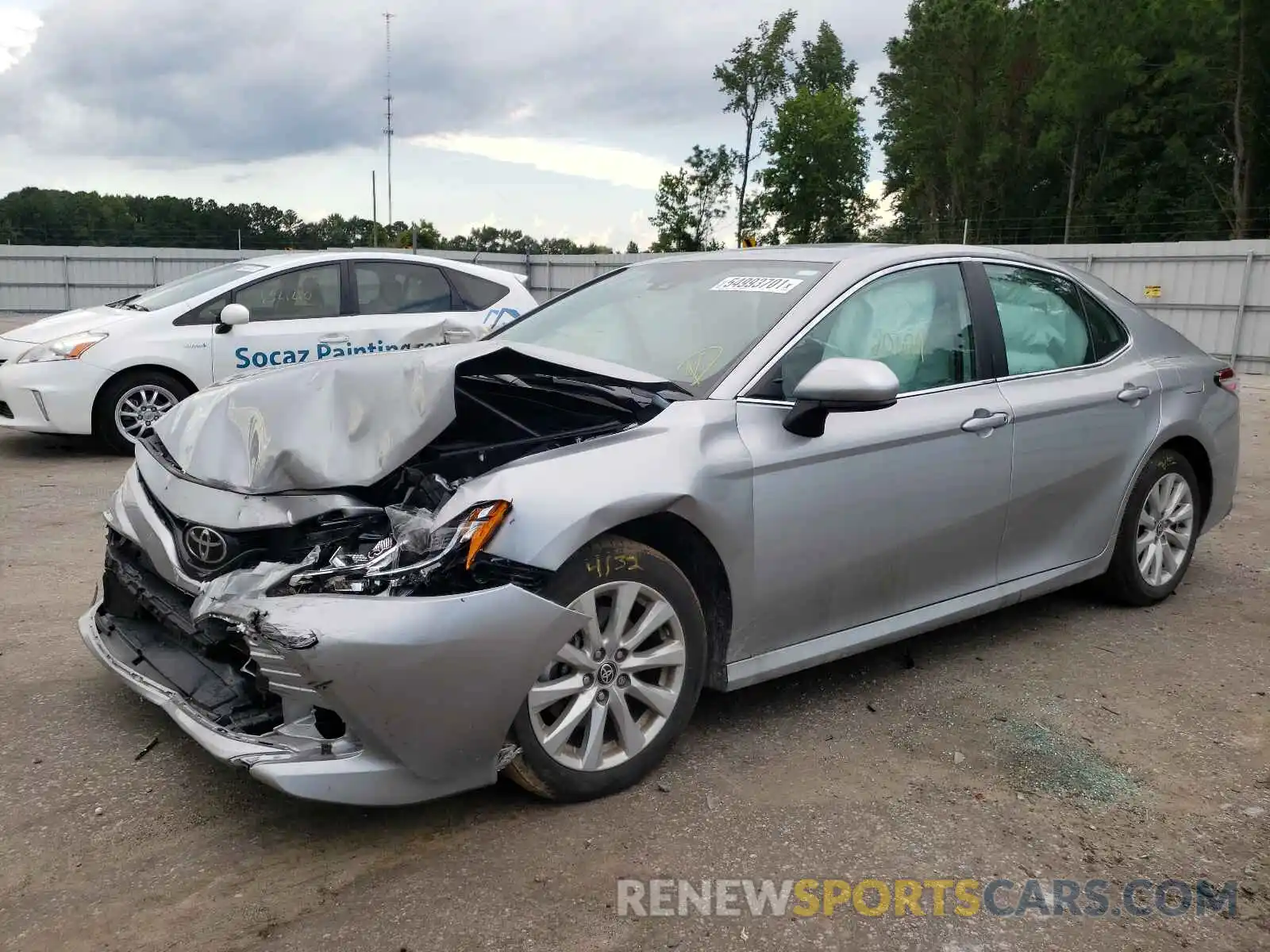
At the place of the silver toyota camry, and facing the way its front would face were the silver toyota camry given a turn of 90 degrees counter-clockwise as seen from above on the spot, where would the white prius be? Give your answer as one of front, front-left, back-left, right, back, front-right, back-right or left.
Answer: back

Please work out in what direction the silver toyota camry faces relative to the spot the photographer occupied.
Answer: facing the viewer and to the left of the viewer
